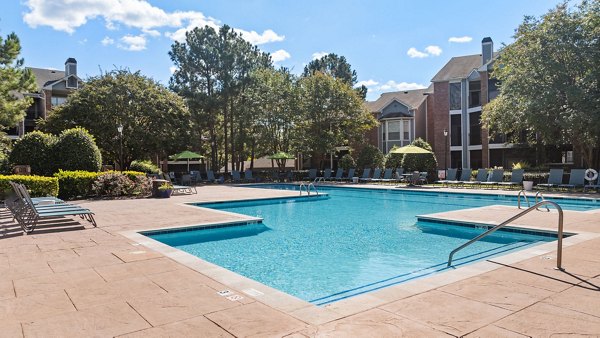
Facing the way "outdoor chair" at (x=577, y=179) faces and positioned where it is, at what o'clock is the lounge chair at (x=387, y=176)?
The lounge chair is roughly at 2 o'clock from the outdoor chair.

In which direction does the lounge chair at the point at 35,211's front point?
to the viewer's right

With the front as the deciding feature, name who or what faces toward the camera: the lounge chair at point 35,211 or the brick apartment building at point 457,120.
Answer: the brick apartment building

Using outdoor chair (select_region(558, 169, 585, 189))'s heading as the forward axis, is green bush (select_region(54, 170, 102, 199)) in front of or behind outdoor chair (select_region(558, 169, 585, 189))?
in front

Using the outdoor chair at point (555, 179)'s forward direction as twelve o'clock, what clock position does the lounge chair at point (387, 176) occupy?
The lounge chair is roughly at 2 o'clock from the outdoor chair.

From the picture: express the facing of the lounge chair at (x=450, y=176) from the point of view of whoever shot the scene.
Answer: facing the viewer and to the left of the viewer

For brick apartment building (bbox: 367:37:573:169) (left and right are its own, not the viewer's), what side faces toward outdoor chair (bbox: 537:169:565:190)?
front

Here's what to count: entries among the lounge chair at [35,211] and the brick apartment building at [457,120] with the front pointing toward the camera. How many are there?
1

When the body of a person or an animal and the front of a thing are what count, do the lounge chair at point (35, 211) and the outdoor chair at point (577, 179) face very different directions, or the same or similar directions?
very different directions

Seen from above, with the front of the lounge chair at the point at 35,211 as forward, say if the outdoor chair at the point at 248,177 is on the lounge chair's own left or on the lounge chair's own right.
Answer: on the lounge chair's own left

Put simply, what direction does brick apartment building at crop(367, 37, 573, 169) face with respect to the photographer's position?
facing the viewer
